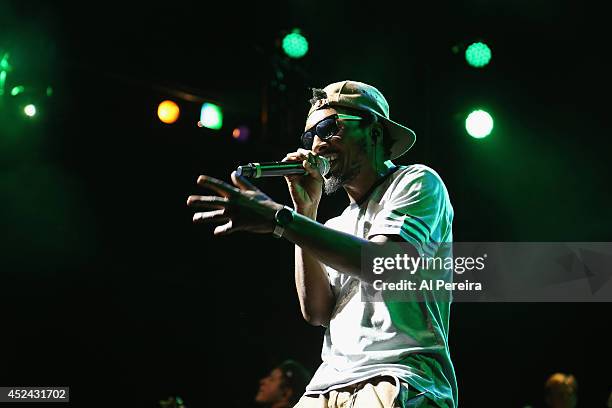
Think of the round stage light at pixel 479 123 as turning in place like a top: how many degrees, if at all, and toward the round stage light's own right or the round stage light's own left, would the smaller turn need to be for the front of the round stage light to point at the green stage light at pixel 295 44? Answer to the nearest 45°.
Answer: approximately 45° to the round stage light's own right

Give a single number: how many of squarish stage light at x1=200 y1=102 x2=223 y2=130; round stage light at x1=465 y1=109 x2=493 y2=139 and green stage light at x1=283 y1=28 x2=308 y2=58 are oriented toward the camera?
3

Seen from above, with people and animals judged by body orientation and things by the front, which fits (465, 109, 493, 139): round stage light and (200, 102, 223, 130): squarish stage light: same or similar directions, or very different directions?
same or similar directions

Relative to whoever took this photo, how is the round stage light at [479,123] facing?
facing the viewer

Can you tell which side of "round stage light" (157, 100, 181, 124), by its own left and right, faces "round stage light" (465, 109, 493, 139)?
left

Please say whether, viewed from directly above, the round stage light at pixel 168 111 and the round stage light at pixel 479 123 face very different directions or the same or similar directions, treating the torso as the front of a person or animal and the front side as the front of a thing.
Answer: same or similar directions

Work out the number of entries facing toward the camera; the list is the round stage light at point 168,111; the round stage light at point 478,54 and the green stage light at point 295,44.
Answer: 3

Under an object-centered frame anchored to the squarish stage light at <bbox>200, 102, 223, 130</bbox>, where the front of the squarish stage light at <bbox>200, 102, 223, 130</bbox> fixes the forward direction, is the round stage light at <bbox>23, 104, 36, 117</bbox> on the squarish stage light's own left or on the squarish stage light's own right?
on the squarish stage light's own right

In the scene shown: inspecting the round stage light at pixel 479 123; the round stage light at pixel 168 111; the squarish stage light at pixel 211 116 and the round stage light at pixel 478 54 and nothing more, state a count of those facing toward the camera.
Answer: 4

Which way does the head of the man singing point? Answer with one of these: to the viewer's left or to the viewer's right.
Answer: to the viewer's left

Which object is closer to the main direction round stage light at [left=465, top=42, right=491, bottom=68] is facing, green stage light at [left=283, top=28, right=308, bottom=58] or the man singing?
the man singing

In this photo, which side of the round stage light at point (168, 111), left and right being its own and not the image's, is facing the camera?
front
